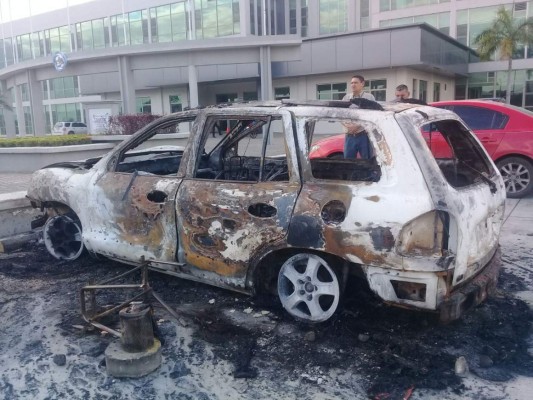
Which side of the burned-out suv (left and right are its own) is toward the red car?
right

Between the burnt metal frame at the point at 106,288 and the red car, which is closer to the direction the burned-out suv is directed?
the burnt metal frame

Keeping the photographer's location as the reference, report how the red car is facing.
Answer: facing to the left of the viewer

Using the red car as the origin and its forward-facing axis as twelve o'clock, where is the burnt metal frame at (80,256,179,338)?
The burnt metal frame is roughly at 10 o'clock from the red car.

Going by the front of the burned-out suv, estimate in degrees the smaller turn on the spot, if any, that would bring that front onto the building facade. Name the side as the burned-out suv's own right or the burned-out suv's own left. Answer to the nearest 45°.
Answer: approximately 45° to the burned-out suv's own right

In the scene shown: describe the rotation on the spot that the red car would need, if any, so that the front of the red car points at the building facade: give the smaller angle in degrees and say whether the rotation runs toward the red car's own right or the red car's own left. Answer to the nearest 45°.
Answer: approximately 45° to the red car's own right

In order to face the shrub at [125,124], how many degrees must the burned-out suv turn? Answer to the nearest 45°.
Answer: approximately 45° to its right

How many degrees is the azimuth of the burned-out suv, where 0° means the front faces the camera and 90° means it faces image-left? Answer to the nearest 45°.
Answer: approximately 135°

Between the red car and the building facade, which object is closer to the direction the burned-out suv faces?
the building facade

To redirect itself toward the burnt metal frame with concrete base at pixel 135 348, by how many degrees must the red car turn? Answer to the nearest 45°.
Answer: approximately 45° to its left
